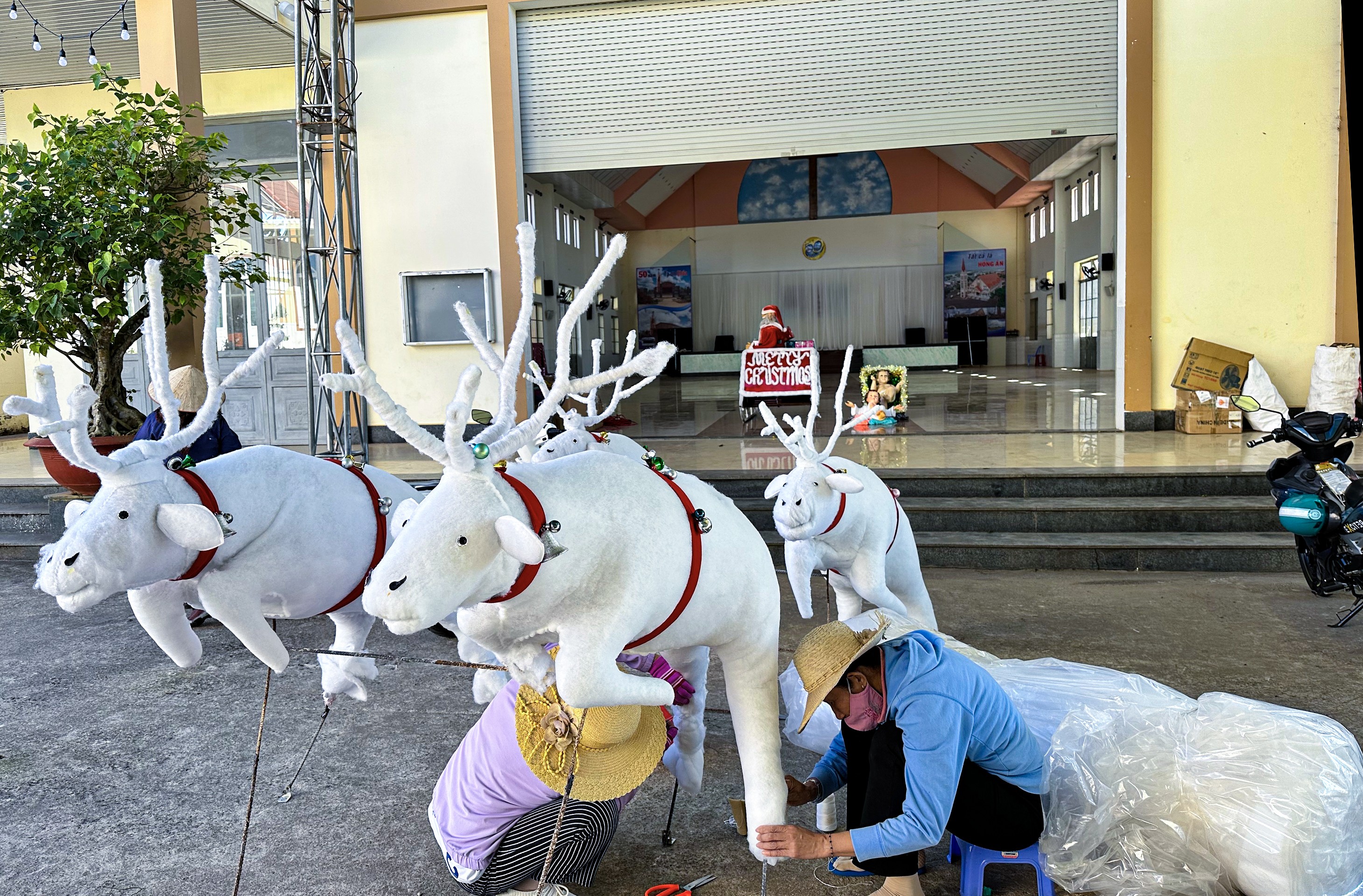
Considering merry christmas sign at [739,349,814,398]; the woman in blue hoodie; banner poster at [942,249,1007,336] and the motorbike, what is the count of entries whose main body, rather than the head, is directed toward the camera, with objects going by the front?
2

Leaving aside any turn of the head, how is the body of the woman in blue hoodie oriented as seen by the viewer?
to the viewer's left

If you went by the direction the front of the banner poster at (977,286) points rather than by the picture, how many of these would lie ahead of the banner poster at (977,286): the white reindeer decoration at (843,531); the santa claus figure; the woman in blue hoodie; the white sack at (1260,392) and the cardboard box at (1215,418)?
5

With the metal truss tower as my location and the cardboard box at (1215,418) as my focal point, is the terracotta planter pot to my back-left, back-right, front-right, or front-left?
back-right

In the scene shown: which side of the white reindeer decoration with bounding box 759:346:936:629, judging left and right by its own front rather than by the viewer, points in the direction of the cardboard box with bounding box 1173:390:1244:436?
back

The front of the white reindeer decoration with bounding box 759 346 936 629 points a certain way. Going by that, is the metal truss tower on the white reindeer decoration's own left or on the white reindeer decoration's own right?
on the white reindeer decoration's own right

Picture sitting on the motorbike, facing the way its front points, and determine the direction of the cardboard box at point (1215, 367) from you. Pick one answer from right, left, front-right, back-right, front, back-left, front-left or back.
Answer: front-right

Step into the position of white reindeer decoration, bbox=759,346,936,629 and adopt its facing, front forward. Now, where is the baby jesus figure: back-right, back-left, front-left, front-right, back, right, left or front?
back-right

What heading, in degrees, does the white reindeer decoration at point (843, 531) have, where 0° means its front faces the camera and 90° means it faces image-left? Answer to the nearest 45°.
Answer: approximately 45°

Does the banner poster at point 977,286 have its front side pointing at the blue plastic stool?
yes

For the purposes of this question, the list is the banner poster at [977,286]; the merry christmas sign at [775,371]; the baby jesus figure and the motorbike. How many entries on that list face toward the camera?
3

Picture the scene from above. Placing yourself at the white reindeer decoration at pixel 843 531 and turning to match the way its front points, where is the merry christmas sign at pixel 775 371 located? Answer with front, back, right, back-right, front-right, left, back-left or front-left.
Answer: back-right

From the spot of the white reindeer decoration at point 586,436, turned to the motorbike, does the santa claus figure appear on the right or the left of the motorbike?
left

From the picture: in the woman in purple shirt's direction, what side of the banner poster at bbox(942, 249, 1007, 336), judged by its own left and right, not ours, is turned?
front
